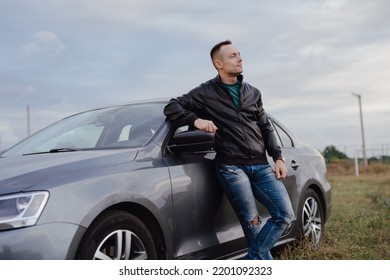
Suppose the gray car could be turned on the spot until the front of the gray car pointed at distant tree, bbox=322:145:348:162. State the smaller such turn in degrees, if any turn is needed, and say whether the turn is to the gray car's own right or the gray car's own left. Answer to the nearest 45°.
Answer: approximately 135° to the gray car's own right

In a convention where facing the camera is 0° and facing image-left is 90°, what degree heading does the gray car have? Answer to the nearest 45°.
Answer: approximately 45°
